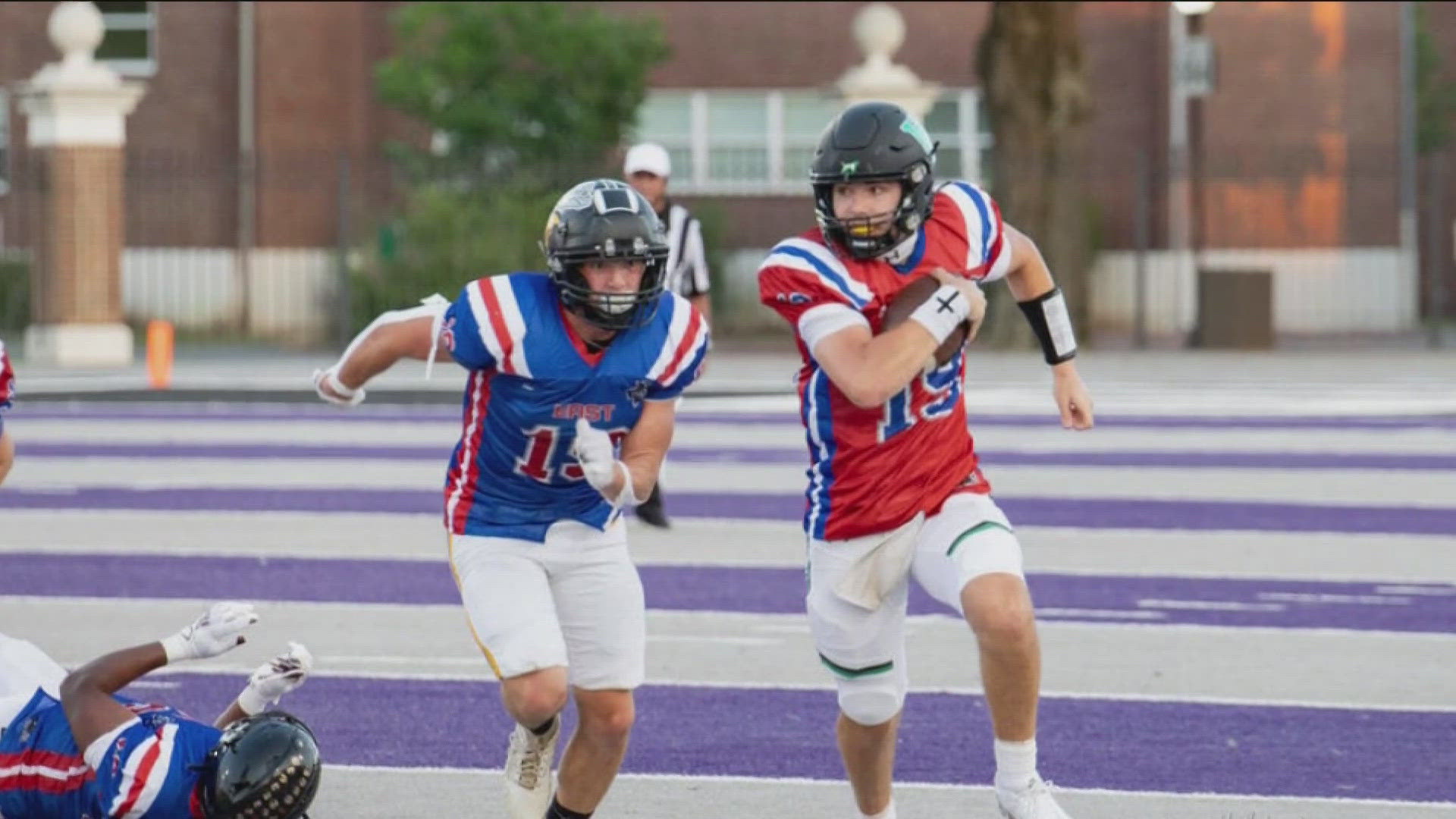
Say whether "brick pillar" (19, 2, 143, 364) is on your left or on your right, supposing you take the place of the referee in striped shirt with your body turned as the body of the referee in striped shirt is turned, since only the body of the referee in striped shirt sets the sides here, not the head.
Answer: on your right

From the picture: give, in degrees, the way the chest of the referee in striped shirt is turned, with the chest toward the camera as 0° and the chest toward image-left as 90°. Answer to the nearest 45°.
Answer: approximately 45°

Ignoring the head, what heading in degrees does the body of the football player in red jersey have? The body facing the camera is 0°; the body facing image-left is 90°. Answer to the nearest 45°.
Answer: approximately 315°

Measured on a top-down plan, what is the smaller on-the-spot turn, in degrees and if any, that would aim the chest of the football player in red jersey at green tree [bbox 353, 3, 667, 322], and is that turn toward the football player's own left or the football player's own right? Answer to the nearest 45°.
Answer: approximately 135° to the football player's own left

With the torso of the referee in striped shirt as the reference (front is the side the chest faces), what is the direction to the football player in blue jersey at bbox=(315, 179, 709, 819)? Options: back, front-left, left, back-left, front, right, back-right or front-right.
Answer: front-left

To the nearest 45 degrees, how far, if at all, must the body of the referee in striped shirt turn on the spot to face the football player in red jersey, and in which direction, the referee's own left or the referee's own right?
approximately 45° to the referee's own left

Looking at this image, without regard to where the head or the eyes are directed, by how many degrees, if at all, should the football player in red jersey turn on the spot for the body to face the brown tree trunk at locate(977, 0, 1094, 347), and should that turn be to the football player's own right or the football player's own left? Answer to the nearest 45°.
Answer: approximately 135° to the football player's own left

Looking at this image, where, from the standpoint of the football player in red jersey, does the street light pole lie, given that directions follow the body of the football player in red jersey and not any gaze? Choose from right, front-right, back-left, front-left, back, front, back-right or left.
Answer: back-left

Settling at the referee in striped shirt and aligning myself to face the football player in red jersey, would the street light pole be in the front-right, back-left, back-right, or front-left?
back-left

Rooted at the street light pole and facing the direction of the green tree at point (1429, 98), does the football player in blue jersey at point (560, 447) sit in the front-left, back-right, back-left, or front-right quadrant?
back-right

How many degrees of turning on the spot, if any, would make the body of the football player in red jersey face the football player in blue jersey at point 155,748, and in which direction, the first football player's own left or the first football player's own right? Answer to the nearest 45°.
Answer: approximately 135° to the first football player's own right

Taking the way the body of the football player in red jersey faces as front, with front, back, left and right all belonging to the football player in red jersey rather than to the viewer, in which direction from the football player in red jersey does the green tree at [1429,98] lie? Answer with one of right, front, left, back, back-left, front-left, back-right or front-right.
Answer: back-left
